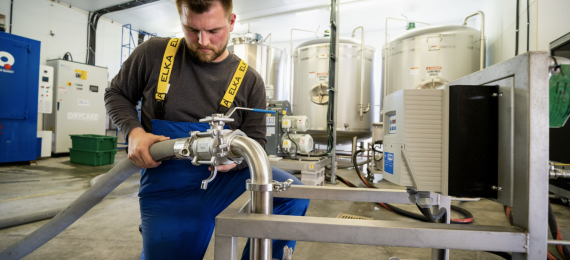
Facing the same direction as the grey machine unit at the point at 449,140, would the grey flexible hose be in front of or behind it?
in front

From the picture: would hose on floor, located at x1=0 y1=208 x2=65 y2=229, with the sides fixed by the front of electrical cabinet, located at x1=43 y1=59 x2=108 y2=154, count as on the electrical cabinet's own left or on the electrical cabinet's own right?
on the electrical cabinet's own right

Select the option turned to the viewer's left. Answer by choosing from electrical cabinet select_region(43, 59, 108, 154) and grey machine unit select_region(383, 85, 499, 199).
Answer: the grey machine unit

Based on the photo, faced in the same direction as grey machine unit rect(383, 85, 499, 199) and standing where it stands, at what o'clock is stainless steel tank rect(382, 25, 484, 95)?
The stainless steel tank is roughly at 3 o'clock from the grey machine unit.

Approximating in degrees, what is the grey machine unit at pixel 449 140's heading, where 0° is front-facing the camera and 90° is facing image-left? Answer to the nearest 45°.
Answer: approximately 90°

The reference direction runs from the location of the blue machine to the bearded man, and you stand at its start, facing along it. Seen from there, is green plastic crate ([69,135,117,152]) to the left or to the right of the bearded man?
left

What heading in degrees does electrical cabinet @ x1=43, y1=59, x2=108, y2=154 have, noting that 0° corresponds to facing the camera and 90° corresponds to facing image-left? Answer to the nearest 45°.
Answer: approximately 315°

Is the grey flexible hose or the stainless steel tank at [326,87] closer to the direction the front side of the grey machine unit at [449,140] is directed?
the grey flexible hose

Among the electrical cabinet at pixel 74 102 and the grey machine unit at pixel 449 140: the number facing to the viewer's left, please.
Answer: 1

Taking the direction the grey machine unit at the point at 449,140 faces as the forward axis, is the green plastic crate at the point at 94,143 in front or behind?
in front

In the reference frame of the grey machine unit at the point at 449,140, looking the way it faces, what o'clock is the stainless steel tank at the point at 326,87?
The stainless steel tank is roughly at 2 o'clock from the grey machine unit.
